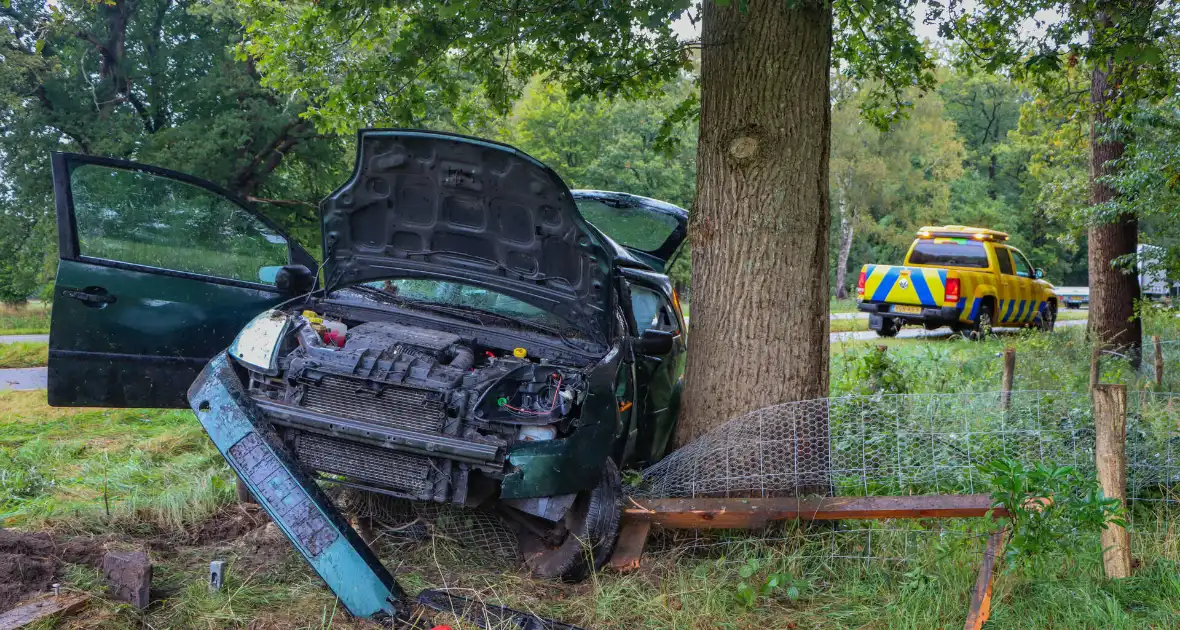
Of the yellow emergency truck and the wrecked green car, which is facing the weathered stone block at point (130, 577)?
the wrecked green car

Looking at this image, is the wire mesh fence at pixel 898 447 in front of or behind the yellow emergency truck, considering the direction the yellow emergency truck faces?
behind

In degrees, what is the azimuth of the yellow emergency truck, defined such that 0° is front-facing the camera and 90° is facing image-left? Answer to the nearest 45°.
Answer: approximately 225°

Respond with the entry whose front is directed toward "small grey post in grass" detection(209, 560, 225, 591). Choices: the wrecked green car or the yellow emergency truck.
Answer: the wrecked green car

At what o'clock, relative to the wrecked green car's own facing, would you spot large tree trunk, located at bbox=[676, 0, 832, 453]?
The large tree trunk is roughly at 8 o'clock from the wrecked green car.

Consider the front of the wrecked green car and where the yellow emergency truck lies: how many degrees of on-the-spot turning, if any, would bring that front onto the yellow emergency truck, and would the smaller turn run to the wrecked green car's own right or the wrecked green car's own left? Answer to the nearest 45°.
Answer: approximately 180°

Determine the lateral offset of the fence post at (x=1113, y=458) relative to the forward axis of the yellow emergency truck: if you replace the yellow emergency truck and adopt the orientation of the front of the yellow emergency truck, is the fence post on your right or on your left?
on your right

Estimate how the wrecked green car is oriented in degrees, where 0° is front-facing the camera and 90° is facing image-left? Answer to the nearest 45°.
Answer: approximately 45°

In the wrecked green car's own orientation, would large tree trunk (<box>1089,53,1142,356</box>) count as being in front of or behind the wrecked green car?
behind

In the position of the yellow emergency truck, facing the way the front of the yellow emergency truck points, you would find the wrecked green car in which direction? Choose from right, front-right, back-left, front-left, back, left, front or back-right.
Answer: back-right

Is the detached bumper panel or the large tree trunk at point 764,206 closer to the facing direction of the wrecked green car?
the detached bumper panel

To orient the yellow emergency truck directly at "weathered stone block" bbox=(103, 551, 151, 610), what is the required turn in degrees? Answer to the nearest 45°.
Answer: approximately 135° to its right
